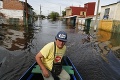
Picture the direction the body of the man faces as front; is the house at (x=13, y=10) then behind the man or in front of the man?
behind

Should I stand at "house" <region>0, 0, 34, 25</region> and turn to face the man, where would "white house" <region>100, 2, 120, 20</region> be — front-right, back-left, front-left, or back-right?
front-left

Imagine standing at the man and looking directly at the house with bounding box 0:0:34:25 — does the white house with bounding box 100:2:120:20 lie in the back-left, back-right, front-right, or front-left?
front-right

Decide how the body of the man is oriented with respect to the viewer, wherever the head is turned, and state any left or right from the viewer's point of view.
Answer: facing the viewer and to the right of the viewer

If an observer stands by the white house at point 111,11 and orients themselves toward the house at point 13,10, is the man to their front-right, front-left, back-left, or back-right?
front-left

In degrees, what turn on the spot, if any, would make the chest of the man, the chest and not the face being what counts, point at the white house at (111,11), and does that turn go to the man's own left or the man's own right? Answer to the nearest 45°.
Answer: approximately 90° to the man's own left

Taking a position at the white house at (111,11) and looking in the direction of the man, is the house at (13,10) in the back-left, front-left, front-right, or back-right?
front-right
